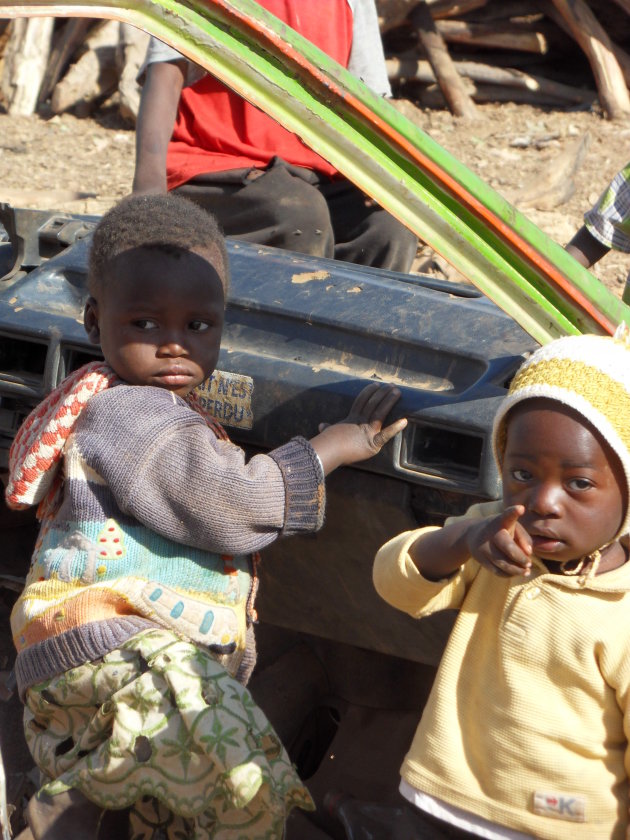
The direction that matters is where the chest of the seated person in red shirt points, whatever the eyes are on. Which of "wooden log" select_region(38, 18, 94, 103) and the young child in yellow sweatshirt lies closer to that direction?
the young child in yellow sweatshirt

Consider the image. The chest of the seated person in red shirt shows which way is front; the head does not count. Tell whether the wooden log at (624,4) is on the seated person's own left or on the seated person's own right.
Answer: on the seated person's own left

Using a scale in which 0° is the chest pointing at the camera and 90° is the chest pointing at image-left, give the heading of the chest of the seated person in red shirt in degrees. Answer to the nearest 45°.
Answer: approximately 315°

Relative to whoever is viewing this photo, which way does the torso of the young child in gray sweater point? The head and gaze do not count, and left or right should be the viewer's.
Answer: facing to the right of the viewer

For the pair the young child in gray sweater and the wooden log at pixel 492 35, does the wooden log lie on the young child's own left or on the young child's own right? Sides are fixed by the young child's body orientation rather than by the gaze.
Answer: on the young child's own left

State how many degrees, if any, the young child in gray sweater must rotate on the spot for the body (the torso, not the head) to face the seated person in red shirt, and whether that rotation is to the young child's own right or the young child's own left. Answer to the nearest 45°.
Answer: approximately 90° to the young child's own left

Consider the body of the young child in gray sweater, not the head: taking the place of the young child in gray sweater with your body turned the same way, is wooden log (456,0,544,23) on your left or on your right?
on your left

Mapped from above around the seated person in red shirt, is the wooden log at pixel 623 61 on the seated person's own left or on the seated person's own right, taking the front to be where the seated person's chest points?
on the seated person's own left

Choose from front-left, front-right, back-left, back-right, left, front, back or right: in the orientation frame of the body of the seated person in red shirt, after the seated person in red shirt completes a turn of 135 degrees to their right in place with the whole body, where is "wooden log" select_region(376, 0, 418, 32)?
right

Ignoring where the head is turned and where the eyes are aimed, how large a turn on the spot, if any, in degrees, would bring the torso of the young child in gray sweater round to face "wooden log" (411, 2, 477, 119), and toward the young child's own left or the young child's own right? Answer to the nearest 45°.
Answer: approximately 90° to the young child's own left
